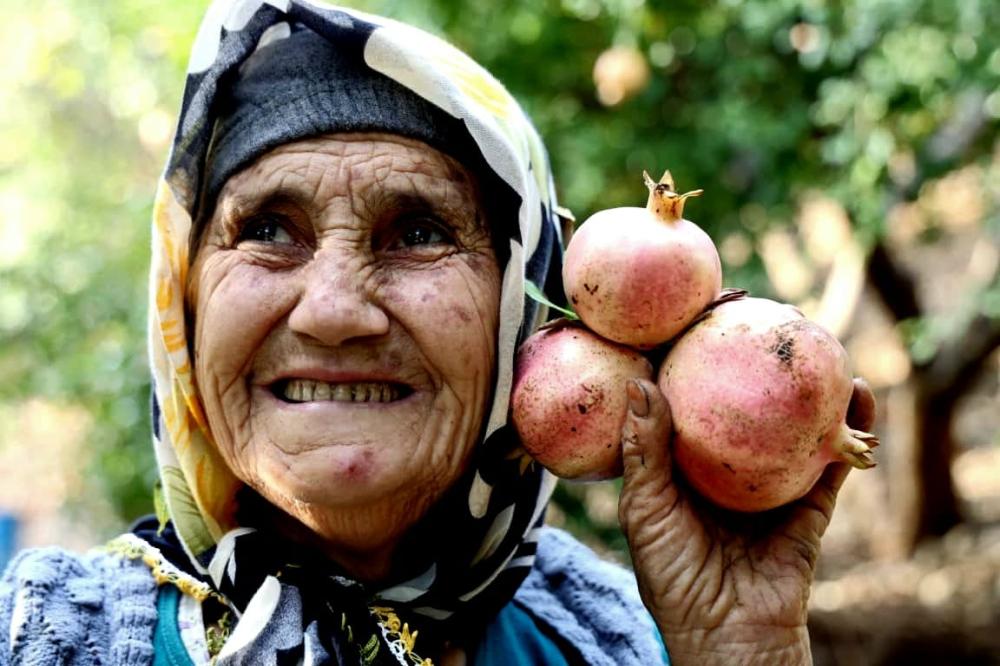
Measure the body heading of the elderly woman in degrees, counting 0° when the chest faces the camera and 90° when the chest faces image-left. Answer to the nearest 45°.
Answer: approximately 0°

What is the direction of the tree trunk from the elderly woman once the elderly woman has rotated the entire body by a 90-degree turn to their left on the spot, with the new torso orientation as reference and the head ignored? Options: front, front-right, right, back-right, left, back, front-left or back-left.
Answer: front-left

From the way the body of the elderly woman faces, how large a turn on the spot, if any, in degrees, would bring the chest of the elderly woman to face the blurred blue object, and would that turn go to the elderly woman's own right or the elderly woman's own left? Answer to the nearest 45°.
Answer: approximately 135° to the elderly woman's own right
